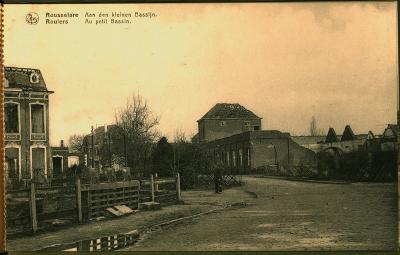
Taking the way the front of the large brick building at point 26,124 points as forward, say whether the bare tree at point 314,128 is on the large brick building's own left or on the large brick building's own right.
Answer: on the large brick building's own left

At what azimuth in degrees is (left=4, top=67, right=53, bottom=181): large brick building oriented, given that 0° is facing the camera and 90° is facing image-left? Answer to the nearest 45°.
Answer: approximately 0°

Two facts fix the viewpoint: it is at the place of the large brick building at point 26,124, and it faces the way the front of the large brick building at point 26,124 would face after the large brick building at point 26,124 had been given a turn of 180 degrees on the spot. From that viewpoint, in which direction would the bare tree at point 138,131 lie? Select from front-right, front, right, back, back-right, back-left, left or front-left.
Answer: right
